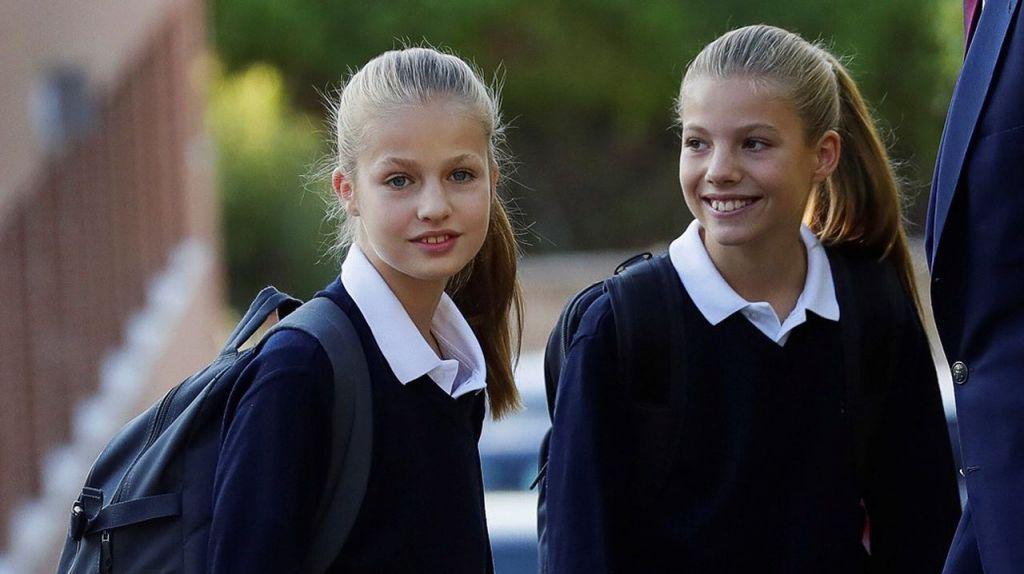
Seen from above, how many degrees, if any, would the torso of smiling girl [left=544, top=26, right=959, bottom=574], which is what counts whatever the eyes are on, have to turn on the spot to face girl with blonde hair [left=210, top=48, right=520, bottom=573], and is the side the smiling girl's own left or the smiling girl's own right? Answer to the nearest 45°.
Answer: approximately 45° to the smiling girl's own right

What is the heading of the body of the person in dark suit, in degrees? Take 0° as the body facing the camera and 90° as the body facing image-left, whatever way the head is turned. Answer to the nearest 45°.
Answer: approximately 45°

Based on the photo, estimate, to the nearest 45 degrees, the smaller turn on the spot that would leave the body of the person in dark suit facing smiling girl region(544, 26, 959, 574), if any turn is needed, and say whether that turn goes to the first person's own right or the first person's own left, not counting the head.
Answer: approximately 90° to the first person's own right

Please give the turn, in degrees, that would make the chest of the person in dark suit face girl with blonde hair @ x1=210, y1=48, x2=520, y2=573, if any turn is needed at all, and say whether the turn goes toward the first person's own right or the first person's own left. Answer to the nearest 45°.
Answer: approximately 45° to the first person's own right

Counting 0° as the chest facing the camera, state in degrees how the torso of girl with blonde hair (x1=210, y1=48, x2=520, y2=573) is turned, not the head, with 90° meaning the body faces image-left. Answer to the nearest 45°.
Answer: approximately 315°

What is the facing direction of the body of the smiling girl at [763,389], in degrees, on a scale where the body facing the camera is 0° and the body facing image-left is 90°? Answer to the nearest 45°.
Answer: approximately 0°
